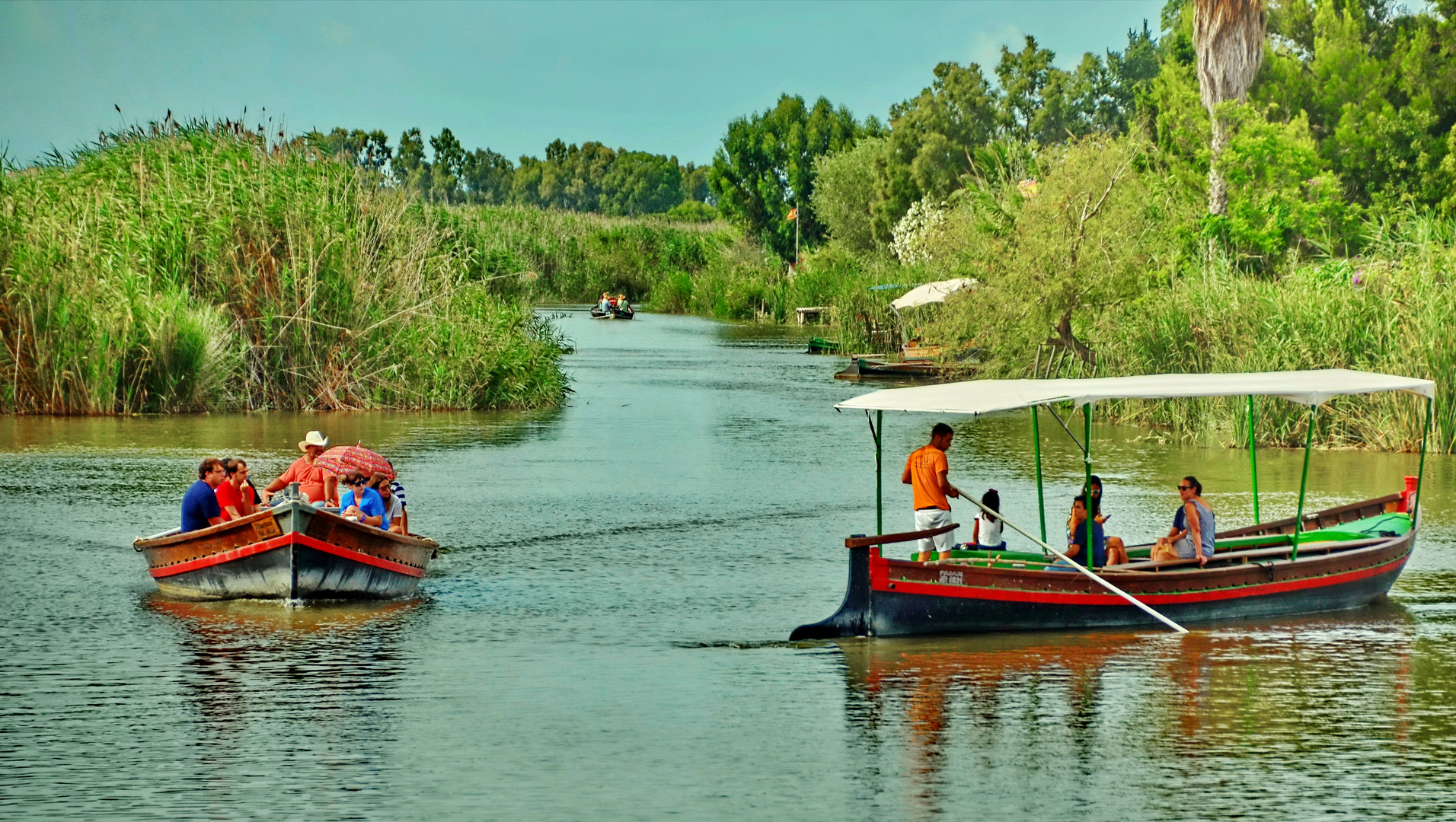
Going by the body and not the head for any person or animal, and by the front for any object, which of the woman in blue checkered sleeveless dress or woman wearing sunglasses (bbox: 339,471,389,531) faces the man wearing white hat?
the woman in blue checkered sleeveless dress

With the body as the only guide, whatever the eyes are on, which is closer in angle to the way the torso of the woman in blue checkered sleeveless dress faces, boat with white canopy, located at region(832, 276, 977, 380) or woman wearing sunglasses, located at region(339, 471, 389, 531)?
the woman wearing sunglasses

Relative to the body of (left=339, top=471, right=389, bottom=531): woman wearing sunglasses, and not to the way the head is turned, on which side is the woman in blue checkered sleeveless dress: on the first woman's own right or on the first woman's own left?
on the first woman's own left

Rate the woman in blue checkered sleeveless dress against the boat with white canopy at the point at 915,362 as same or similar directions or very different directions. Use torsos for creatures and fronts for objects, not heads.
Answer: same or similar directions

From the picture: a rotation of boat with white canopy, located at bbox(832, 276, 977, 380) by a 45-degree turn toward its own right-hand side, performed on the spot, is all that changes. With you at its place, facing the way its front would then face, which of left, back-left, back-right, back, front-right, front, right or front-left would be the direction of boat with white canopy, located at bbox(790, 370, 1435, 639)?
back-left

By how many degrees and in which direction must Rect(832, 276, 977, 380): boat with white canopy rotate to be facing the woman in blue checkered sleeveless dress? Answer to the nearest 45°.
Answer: approximately 90° to its left

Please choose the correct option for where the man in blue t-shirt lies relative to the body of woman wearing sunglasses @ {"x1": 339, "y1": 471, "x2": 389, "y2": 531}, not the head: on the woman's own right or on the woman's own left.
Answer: on the woman's own right

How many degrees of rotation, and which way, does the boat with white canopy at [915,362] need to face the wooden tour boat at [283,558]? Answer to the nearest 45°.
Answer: approximately 90° to its left

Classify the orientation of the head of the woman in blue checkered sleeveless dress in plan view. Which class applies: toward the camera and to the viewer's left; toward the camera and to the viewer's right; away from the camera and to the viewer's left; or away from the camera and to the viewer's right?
toward the camera and to the viewer's left

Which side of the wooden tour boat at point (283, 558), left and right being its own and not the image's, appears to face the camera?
front

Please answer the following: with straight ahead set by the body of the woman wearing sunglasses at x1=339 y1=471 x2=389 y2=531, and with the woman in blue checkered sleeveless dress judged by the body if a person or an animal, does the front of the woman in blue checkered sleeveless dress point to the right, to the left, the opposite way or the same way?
to the right

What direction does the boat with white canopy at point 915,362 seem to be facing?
to the viewer's left

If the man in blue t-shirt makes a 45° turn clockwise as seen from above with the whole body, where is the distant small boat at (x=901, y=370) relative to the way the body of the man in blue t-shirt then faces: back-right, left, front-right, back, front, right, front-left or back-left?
left

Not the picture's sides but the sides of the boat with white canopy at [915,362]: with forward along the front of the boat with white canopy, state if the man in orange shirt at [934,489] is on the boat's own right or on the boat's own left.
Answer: on the boat's own left
